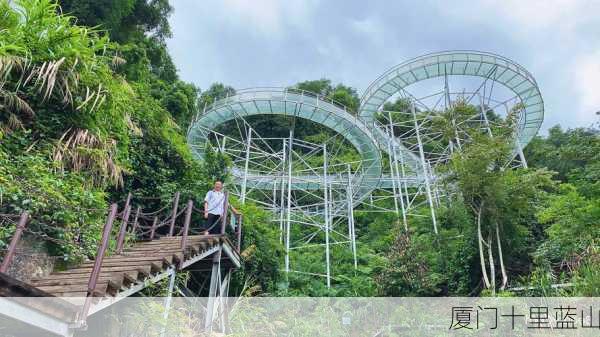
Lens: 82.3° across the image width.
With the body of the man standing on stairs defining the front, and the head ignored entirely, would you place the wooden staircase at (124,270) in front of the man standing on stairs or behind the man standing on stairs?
in front

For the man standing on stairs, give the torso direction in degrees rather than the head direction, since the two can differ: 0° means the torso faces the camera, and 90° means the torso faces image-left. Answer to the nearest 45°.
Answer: approximately 0°
